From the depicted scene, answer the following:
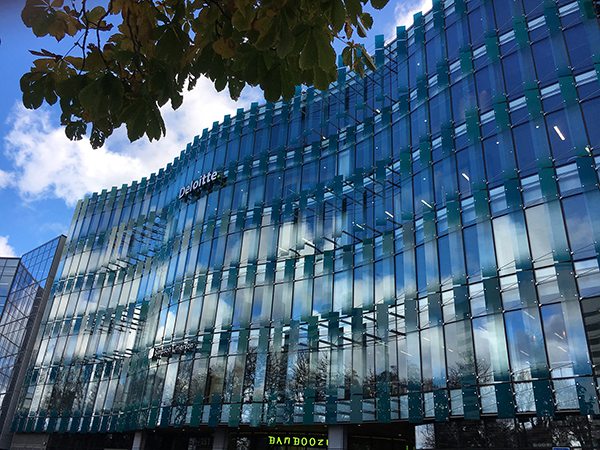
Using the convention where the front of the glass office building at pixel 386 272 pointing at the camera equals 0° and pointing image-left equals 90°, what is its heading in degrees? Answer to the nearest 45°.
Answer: approximately 45°
